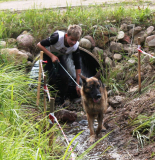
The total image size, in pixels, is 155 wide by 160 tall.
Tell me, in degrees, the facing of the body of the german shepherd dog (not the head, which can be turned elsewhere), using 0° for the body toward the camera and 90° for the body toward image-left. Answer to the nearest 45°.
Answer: approximately 0°

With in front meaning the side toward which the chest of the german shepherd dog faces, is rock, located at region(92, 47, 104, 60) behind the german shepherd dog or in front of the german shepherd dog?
behind

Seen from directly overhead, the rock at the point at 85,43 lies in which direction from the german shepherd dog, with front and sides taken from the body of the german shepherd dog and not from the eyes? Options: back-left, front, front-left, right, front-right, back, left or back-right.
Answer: back

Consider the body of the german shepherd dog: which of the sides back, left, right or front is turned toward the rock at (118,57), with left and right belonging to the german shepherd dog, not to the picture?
back

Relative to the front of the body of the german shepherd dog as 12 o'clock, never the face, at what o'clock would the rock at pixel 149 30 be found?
The rock is roughly at 7 o'clock from the german shepherd dog.

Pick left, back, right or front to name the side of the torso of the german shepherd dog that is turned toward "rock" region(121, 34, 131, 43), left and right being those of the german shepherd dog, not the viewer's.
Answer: back

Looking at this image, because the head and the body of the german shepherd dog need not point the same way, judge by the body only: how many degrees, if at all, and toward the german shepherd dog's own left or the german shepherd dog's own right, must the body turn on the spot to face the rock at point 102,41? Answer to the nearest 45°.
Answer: approximately 180°

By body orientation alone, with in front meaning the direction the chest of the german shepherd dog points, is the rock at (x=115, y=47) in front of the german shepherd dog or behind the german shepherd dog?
behind

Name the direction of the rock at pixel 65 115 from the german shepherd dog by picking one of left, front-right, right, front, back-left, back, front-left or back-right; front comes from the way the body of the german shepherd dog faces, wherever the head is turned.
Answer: back-right

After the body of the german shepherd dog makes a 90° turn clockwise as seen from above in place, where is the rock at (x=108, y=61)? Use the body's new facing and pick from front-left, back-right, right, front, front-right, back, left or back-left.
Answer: right
